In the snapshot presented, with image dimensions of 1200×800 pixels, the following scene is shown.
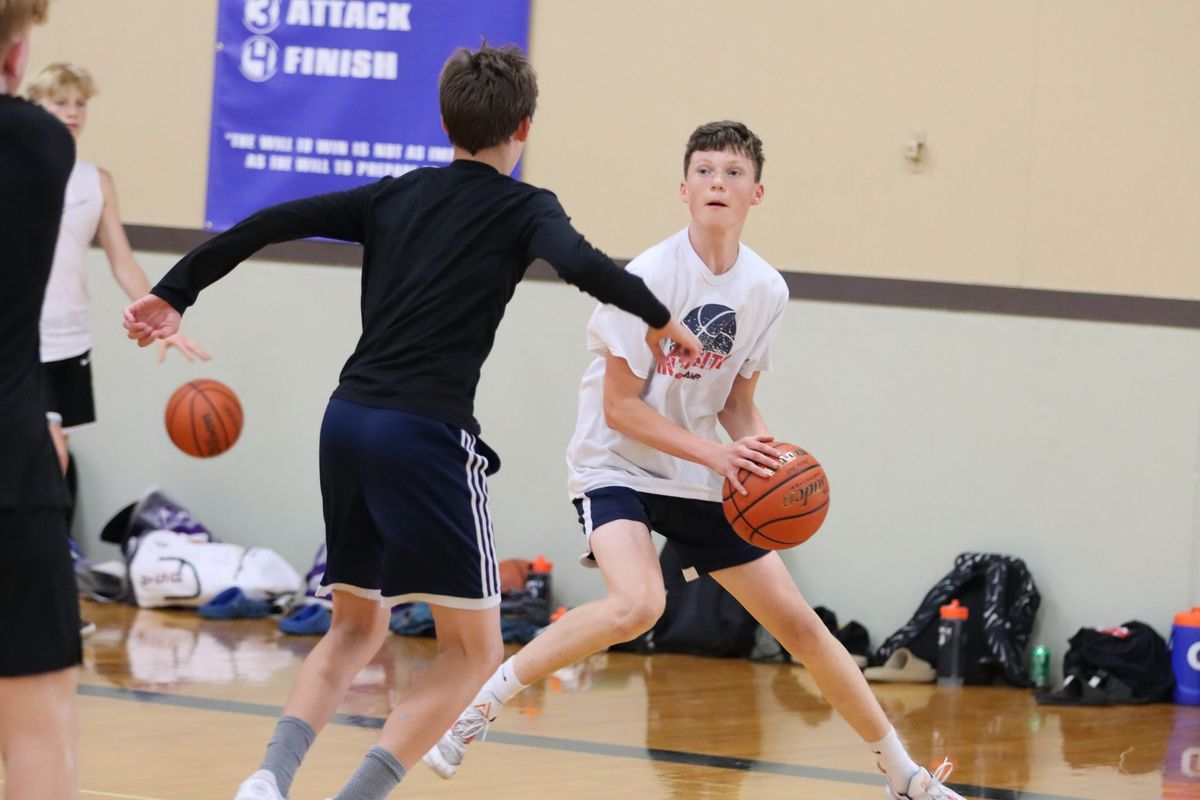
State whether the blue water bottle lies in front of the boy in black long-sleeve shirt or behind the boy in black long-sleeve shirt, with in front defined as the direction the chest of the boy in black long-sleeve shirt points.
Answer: in front

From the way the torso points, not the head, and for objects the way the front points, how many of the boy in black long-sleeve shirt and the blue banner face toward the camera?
1

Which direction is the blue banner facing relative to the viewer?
toward the camera

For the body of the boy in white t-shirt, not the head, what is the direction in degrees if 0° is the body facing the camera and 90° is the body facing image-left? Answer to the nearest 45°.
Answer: approximately 315°

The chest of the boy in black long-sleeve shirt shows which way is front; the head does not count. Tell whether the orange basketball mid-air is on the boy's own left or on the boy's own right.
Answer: on the boy's own left

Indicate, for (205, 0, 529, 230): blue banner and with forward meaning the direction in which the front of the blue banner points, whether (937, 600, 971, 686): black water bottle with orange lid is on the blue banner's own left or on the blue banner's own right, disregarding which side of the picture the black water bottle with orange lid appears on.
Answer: on the blue banner's own left

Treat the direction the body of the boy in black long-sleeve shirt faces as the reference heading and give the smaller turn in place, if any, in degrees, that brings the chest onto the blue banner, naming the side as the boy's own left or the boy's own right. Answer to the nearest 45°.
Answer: approximately 45° to the boy's own left

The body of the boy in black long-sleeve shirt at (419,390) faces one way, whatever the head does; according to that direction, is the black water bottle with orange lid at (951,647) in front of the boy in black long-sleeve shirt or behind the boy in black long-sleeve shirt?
in front

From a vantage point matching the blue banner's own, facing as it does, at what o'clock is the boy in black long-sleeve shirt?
The boy in black long-sleeve shirt is roughly at 12 o'clock from the blue banner.
